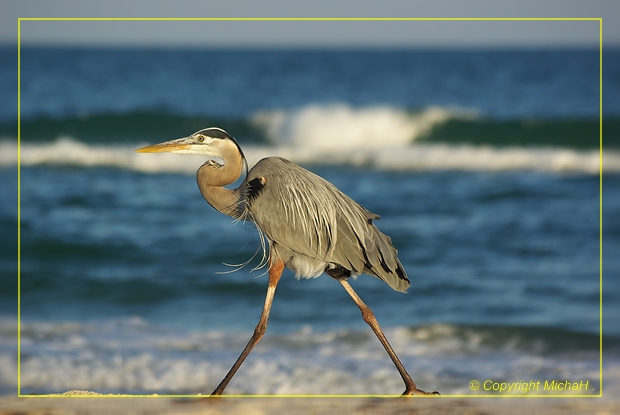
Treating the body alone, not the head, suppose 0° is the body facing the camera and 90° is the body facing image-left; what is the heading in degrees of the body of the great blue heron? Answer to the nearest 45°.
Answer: approximately 90°
